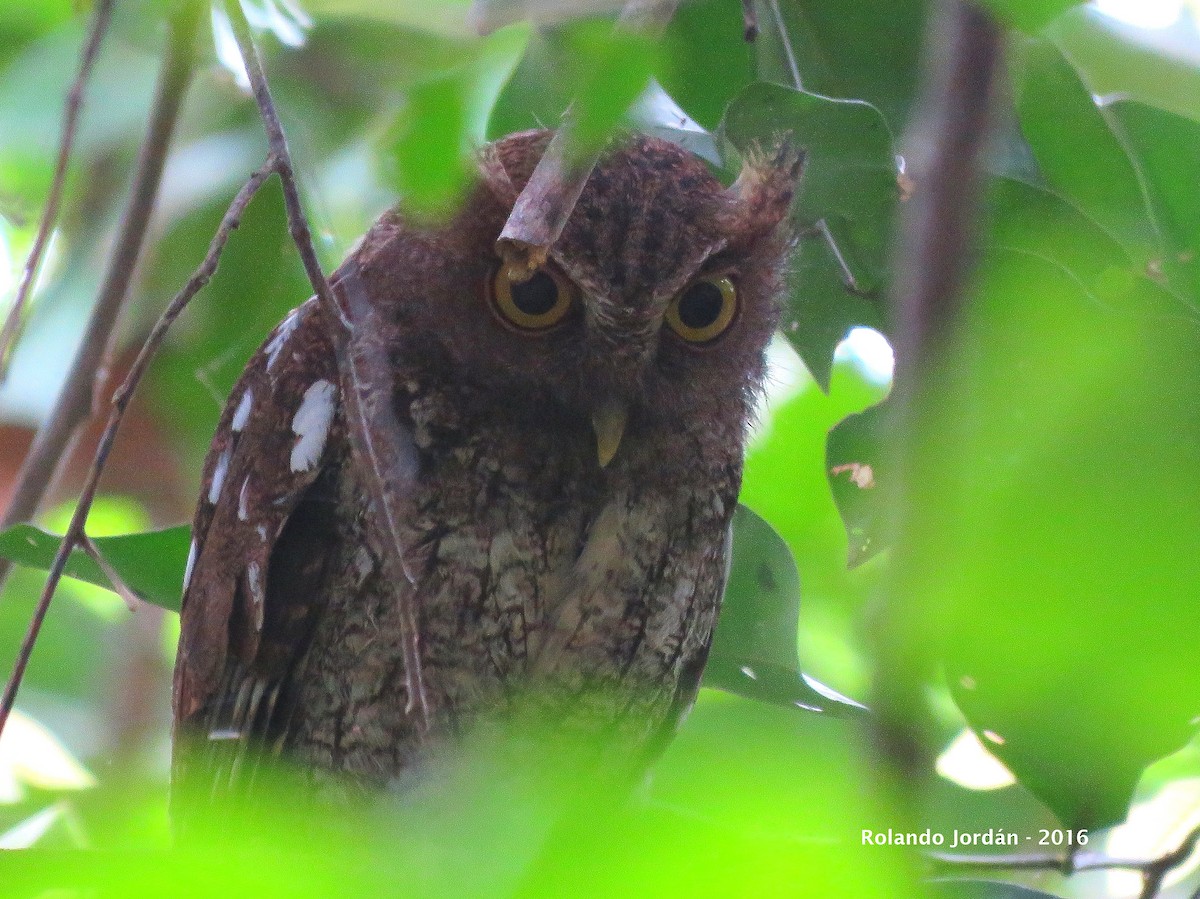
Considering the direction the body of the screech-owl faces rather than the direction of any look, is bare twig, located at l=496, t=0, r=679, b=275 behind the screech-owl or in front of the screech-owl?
in front

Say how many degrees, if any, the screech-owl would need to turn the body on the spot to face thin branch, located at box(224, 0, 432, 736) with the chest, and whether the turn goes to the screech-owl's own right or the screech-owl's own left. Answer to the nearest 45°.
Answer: approximately 45° to the screech-owl's own right

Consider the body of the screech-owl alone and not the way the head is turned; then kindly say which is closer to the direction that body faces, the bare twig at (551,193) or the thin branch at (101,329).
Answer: the bare twig

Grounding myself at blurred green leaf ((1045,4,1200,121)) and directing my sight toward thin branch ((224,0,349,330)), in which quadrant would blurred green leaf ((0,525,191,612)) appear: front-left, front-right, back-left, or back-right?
front-right

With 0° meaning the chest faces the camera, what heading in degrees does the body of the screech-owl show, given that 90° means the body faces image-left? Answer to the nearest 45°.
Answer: approximately 315°
